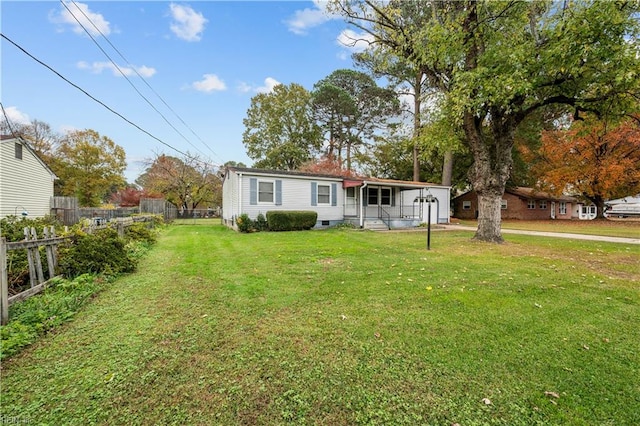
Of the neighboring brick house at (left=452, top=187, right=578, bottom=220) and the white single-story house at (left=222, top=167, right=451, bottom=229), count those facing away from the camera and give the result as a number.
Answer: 0

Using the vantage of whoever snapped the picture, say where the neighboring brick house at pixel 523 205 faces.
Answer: facing the viewer and to the right of the viewer

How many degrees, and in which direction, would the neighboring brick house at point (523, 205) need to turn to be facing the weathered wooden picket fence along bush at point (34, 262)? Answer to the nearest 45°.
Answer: approximately 45° to its right

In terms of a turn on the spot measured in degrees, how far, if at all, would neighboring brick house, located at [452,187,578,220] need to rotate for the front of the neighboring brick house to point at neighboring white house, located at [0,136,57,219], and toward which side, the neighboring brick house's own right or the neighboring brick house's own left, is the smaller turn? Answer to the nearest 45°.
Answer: approximately 90° to the neighboring brick house's own right

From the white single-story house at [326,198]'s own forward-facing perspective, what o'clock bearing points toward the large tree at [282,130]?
The large tree is roughly at 7 o'clock from the white single-story house.

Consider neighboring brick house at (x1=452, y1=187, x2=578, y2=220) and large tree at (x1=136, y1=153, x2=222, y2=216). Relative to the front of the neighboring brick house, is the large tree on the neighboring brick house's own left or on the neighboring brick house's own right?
on the neighboring brick house's own right

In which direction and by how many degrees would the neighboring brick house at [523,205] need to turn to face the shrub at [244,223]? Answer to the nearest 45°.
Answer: approximately 90° to its right
